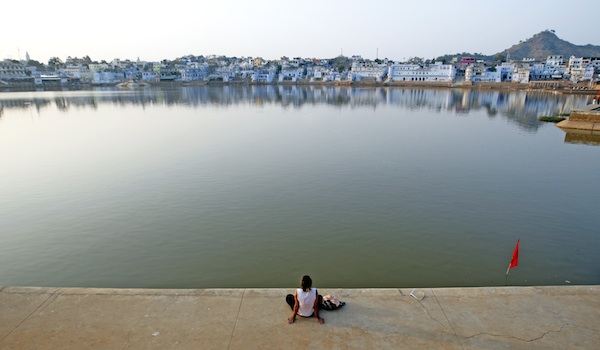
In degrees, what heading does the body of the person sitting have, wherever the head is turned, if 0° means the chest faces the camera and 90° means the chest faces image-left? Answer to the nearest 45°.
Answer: approximately 180°
